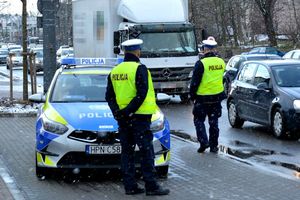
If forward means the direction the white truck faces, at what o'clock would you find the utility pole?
The utility pole is roughly at 3 o'clock from the white truck.

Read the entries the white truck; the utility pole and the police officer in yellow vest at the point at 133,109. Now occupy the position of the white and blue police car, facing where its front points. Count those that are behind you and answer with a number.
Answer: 2

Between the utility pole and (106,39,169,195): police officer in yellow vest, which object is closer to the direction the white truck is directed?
the police officer in yellow vest

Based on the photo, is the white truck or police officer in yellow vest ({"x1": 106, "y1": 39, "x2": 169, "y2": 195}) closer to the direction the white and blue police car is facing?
the police officer in yellow vest

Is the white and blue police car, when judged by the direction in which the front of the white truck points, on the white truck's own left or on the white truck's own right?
on the white truck's own right

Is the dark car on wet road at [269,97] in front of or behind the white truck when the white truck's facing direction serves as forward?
in front

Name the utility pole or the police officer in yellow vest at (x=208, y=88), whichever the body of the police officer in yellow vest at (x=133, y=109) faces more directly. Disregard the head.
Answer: the police officer in yellow vest

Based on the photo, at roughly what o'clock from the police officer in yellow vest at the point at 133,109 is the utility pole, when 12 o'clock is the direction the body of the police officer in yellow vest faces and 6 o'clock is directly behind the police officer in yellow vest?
The utility pole is roughly at 10 o'clock from the police officer in yellow vest.

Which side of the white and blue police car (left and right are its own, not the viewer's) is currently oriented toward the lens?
front

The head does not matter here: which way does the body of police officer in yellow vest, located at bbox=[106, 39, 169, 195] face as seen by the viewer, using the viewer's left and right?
facing away from the viewer and to the right of the viewer

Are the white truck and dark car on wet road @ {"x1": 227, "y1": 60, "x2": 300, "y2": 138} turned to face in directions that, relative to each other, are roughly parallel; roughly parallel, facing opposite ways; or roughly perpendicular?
roughly parallel
